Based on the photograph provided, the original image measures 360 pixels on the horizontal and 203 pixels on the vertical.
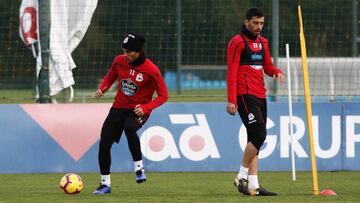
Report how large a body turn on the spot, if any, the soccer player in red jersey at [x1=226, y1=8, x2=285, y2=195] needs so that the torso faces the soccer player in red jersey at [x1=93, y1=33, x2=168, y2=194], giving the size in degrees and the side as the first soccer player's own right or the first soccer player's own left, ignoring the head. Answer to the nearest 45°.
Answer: approximately 135° to the first soccer player's own right

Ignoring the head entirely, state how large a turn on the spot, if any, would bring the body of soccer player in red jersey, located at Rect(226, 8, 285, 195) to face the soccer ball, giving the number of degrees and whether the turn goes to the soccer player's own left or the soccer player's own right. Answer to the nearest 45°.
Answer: approximately 135° to the soccer player's own right

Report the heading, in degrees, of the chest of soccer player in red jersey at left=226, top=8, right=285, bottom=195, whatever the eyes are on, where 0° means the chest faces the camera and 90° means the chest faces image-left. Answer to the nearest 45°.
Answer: approximately 315°

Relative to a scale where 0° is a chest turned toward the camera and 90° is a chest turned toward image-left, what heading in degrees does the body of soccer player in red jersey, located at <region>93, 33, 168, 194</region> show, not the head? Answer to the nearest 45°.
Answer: approximately 45°
